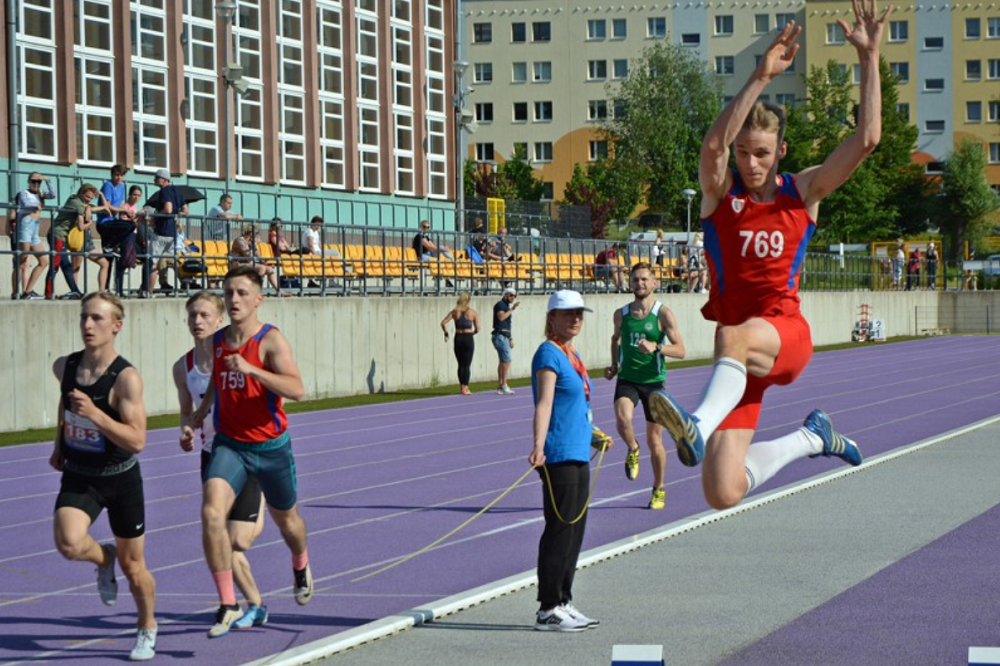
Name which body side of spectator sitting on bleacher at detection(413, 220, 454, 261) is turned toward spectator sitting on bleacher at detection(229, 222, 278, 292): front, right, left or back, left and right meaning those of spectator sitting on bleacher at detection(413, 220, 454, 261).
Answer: right

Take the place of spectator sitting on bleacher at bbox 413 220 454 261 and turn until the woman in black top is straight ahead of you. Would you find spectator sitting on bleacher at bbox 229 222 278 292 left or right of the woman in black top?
right

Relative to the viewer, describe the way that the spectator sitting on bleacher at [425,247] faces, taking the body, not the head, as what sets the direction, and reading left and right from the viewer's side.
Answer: facing the viewer and to the right of the viewer

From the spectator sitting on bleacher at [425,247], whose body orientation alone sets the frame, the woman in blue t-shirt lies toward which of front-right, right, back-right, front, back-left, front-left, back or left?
front-right

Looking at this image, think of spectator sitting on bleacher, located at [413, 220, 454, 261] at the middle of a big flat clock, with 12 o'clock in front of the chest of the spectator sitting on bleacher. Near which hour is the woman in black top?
The woman in black top is roughly at 1 o'clock from the spectator sitting on bleacher.

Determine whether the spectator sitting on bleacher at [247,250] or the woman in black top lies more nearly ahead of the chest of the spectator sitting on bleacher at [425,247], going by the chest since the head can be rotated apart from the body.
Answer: the woman in black top

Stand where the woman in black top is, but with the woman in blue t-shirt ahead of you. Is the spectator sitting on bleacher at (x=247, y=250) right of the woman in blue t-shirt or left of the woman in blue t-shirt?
right

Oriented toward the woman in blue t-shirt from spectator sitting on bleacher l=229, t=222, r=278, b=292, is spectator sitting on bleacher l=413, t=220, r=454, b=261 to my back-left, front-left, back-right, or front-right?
back-left
